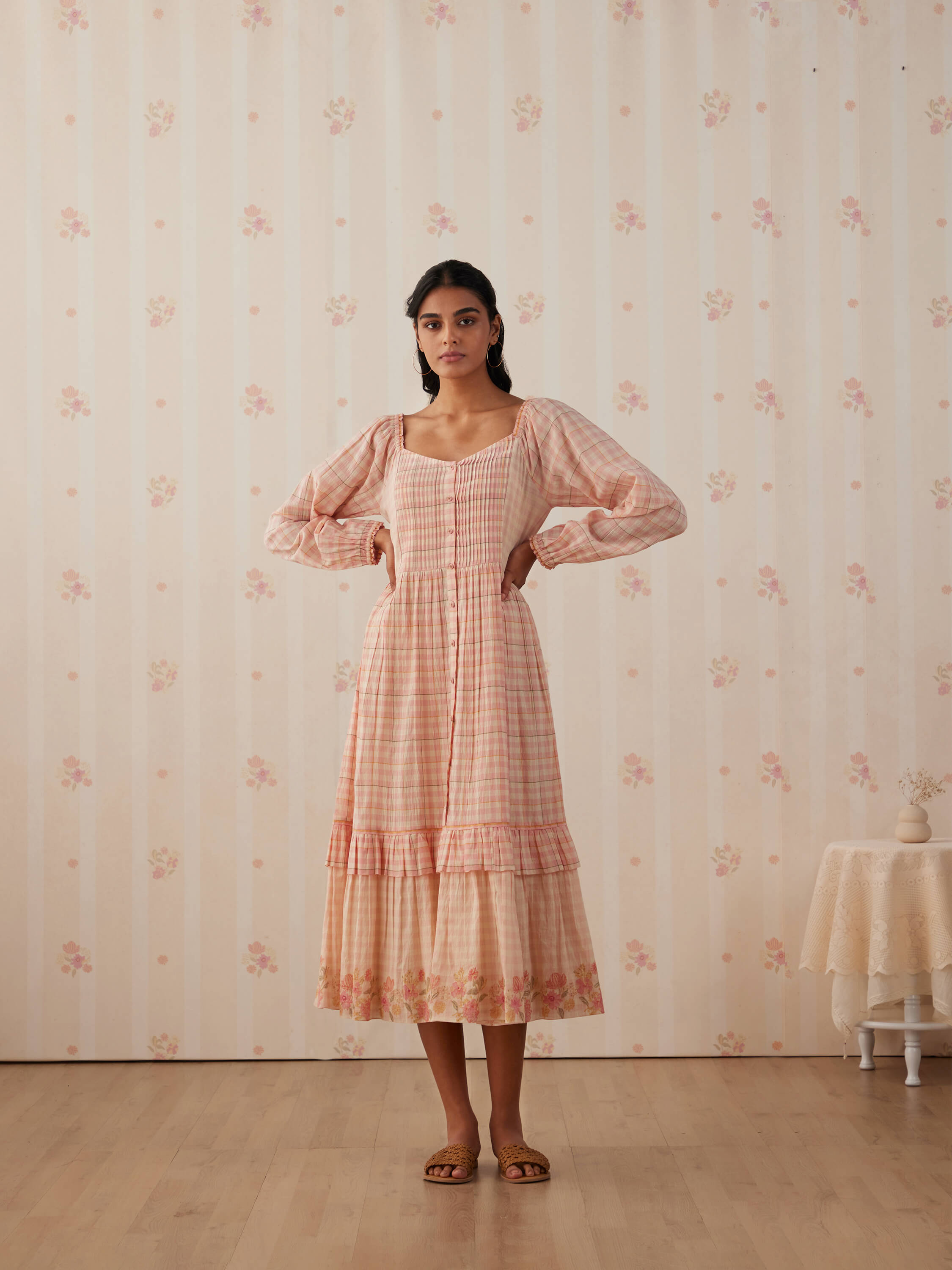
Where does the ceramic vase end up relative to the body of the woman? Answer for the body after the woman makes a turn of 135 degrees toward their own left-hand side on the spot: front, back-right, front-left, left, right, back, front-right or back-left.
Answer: front

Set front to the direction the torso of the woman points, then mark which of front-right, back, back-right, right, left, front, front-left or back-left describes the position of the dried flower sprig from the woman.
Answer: back-left

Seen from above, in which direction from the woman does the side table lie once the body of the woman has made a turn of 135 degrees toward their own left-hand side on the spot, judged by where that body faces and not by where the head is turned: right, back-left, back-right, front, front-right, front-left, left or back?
front

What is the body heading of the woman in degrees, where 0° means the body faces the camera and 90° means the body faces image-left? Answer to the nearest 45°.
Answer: approximately 0°
